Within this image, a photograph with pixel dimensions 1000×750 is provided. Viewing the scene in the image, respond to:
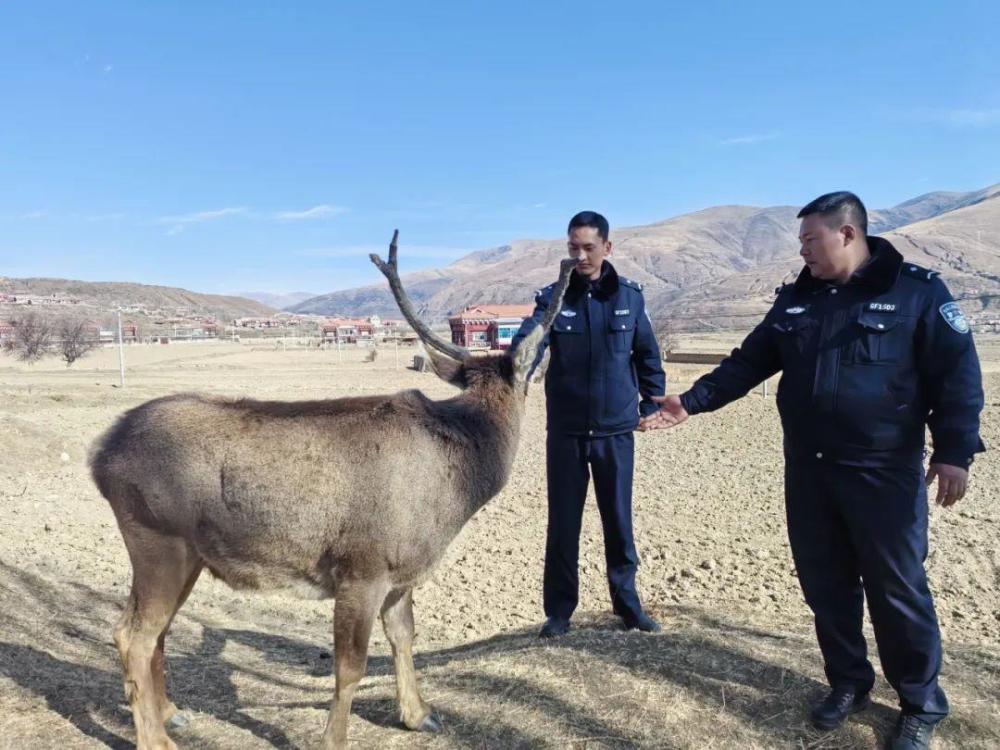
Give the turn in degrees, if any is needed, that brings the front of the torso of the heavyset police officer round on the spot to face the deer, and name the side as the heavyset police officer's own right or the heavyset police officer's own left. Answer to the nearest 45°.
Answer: approximately 45° to the heavyset police officer's own right

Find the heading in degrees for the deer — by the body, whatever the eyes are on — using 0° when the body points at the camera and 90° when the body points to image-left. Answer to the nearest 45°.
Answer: approximately 270°

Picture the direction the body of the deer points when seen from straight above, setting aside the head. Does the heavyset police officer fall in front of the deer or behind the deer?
in front

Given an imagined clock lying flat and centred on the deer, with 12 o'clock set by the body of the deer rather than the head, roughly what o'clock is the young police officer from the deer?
The young police officer is roughly at 11 o'clock from the deer.

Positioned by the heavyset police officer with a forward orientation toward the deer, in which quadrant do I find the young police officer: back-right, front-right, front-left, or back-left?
front-right

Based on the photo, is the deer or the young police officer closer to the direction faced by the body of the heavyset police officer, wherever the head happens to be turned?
the deer

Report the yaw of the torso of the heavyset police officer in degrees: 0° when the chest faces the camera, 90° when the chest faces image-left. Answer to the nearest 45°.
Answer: approximately 45°

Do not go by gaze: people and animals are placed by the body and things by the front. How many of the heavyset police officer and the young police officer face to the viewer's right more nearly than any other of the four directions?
0

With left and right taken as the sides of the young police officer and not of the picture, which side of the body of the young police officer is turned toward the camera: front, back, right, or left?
front

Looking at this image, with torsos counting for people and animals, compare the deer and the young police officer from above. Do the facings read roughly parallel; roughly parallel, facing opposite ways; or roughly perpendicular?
roughly perpendicular

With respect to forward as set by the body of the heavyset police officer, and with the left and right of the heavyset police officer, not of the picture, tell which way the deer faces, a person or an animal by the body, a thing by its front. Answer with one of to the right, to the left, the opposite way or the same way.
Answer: the opposite way

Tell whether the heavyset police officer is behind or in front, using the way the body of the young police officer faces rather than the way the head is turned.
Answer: in front
